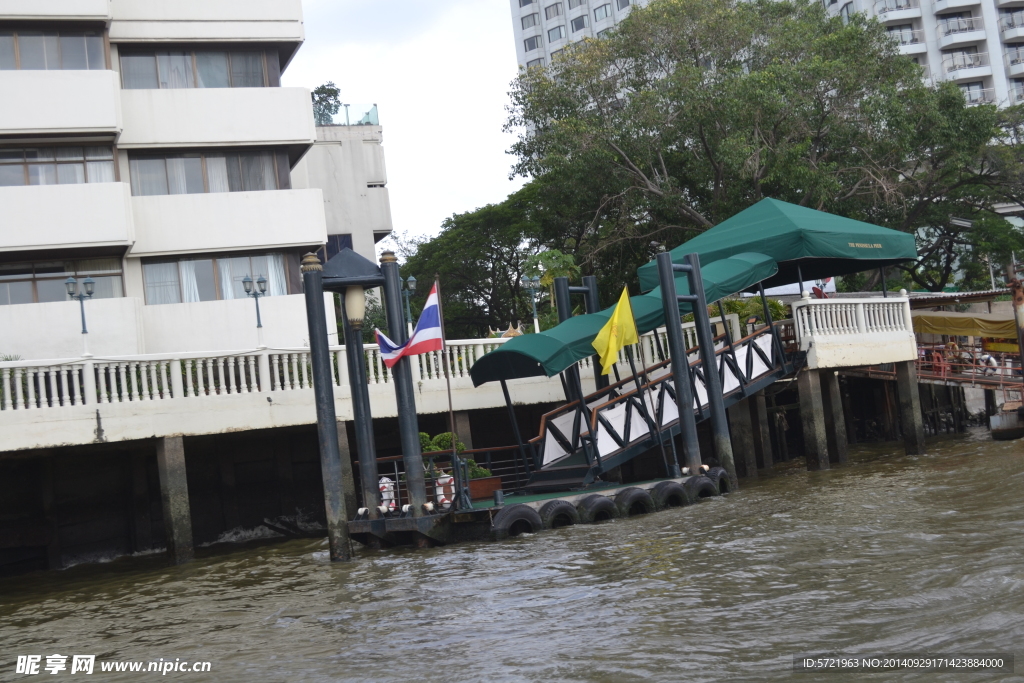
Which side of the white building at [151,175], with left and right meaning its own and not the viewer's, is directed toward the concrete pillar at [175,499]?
front

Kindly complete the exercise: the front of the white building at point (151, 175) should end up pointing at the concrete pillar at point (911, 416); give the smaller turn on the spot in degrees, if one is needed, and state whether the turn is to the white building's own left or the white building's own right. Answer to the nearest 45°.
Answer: approximately 45° to the white building's own left

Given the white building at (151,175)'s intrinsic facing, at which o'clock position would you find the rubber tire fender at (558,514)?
The rubber tire fender is roughly at 11 o'clock from the white building.

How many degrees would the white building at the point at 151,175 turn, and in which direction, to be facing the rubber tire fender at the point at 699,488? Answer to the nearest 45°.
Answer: approximately 45° to its left

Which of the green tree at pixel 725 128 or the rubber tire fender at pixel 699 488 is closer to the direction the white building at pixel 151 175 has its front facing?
the rubber tire fender

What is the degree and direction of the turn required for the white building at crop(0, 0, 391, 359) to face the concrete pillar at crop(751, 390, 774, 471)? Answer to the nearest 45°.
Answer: approximately 90° to its left

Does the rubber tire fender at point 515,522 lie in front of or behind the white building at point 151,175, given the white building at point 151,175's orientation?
in front

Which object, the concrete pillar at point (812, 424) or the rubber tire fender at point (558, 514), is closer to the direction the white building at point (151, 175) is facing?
the rubber tire fender

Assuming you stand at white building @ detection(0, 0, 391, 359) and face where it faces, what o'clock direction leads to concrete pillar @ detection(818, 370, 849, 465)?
The concrete pillar is roughly at 10 o'clock from the white building.

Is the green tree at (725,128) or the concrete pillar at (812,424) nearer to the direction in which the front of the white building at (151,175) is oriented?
the concrete pillar

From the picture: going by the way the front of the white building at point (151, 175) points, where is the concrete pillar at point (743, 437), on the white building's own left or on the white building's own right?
on the white building's own left

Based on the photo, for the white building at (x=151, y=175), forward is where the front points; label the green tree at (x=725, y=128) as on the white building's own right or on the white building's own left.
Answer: on the white building's own left

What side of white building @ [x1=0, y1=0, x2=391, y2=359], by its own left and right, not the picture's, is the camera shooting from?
front

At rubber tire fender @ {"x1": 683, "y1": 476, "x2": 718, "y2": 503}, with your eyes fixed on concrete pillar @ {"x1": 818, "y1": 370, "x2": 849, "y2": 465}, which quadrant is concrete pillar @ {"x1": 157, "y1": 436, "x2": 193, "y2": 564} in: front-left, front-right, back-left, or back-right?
back-left
